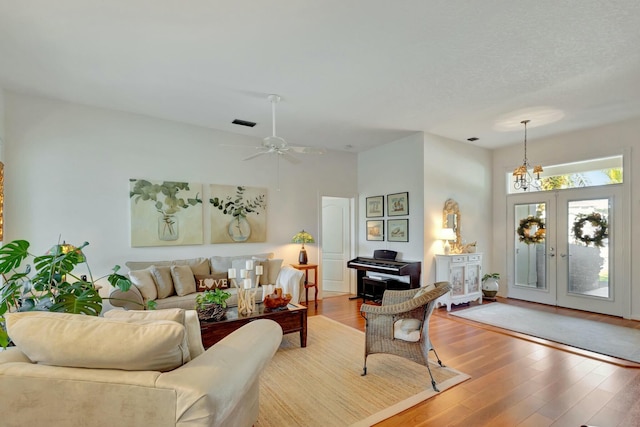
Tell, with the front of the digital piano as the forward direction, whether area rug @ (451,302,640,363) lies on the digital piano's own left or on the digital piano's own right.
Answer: on the digital piano's own left

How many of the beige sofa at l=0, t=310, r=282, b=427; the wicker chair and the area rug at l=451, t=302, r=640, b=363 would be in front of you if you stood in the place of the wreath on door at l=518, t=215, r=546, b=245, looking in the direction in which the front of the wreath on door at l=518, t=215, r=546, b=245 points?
3

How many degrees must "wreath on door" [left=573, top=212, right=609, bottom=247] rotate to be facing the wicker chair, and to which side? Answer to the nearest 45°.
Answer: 0° — it already faces it

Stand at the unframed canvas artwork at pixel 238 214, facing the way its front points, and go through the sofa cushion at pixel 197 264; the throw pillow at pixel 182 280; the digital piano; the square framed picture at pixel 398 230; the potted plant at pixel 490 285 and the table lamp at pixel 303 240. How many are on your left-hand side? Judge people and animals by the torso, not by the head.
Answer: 4

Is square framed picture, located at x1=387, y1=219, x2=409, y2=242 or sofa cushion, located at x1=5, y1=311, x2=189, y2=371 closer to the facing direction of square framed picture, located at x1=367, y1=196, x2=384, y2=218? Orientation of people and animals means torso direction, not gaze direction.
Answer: the sofa cushion

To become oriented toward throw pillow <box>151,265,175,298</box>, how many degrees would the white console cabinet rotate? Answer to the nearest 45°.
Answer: approximately 90° to its right

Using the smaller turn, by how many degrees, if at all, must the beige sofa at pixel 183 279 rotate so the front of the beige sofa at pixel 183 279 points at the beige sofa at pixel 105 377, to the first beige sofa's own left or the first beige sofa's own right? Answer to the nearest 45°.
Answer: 0° — it already faces it
